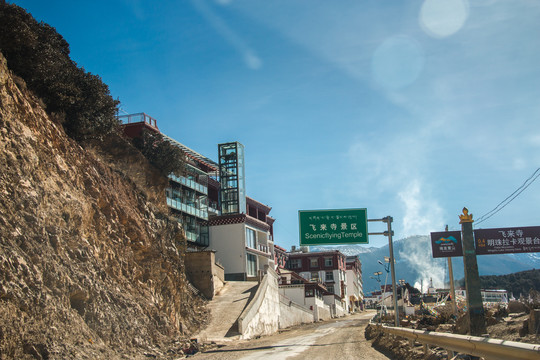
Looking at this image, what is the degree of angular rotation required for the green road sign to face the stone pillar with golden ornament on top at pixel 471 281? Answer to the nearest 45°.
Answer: approximately 45° to its left

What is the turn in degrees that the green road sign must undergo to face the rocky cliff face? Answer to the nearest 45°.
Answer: approximately 45° to its right

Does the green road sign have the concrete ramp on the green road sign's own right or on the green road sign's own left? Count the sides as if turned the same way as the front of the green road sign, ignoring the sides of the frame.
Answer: on the green road sign's own right

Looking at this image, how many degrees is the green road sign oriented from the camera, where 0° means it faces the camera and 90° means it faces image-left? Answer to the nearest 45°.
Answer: approximately 0°
